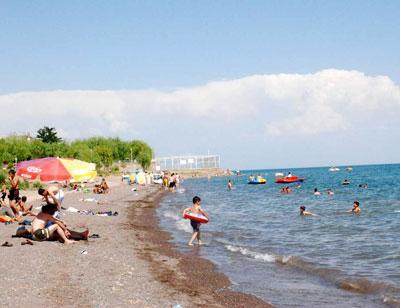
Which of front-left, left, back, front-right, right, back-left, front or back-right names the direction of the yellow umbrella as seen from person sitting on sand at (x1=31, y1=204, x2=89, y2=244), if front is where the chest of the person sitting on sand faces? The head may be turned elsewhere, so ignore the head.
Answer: left

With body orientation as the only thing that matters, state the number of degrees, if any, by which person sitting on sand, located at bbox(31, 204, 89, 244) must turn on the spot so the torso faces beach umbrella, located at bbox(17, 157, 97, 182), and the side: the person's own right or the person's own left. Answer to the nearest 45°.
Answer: approximately 90° to the person's own left

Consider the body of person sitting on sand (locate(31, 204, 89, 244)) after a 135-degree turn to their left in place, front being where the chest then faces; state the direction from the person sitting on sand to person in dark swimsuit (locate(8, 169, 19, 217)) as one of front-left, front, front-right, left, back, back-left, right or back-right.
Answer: front-right

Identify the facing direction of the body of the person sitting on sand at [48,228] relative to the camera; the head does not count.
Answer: to the viewer's right
